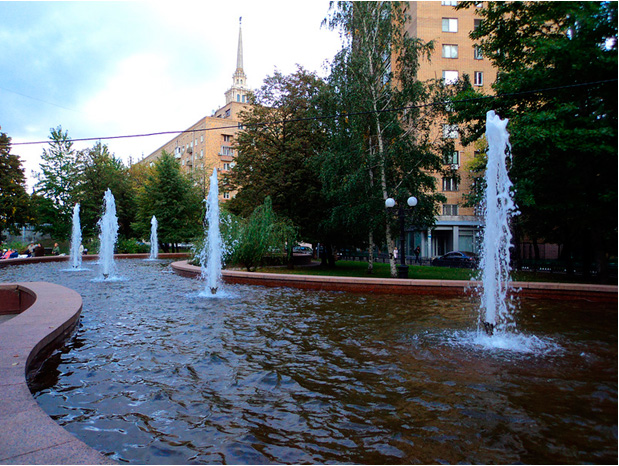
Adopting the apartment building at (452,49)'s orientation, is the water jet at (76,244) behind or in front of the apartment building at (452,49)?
in front

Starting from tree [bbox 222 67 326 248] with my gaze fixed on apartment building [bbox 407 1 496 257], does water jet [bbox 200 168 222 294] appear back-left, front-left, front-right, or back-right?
back-right

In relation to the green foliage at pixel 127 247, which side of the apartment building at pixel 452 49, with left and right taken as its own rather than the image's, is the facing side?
right

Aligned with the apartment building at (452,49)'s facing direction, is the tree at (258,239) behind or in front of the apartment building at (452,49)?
in front

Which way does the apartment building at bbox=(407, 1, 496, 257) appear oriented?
toward the camera

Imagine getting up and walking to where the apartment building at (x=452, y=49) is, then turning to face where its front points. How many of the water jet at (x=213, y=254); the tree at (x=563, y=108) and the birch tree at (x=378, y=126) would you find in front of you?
3

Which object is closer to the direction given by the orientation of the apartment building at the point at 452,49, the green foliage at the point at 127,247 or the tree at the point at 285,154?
the tree

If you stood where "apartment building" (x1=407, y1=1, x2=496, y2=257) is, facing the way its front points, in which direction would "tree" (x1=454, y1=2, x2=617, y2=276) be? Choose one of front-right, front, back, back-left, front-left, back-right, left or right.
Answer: front

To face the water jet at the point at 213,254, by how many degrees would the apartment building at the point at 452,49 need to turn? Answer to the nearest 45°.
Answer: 0° — it already faces it

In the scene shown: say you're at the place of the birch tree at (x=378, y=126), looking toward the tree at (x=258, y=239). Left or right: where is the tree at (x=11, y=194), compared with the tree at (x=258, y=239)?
right

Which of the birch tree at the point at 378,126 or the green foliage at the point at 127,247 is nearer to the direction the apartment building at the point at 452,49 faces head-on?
the birch tree

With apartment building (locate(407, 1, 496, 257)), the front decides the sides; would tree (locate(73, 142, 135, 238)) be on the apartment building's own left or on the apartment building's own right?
on the apartment building's own right

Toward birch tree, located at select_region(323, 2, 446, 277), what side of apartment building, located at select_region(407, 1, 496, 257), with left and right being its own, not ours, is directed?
front
